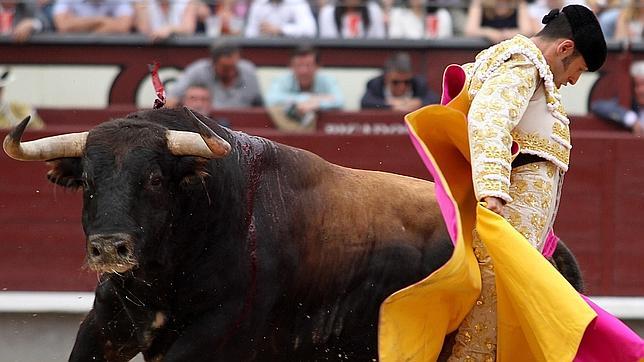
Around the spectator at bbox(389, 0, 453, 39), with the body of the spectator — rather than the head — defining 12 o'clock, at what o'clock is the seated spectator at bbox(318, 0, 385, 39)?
The seated spectator is roughly at 3 o'clock from the spectator.

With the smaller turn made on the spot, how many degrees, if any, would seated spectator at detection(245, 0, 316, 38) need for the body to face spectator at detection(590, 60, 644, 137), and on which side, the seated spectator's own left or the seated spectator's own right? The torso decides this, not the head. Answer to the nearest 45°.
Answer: approximately 90° to the seated spectator's own left

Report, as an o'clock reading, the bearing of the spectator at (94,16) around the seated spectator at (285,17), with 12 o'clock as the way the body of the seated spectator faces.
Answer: The spectator is roughly at 3 o'clock from the seated spectator.

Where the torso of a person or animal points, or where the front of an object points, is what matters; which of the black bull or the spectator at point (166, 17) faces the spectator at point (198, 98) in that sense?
the spectator at point (166, 17)

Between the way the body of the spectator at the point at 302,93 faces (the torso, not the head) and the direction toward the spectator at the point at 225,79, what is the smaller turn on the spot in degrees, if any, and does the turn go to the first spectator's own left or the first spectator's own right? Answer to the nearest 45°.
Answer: approximately 90° to the first spectator's own right

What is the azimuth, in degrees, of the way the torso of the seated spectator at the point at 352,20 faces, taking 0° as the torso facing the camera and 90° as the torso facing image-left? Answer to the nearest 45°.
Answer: approximately 0°

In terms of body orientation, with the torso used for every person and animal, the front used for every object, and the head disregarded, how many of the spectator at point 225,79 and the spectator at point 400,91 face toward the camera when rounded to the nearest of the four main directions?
2
